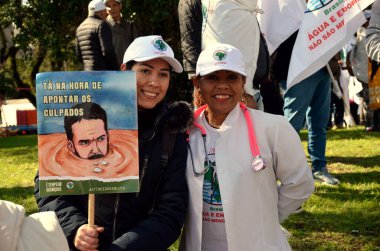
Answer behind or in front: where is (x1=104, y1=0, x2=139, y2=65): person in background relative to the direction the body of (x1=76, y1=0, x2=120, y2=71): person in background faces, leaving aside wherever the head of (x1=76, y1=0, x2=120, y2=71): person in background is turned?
in front

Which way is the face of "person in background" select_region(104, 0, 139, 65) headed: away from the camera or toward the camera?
toward the camera
